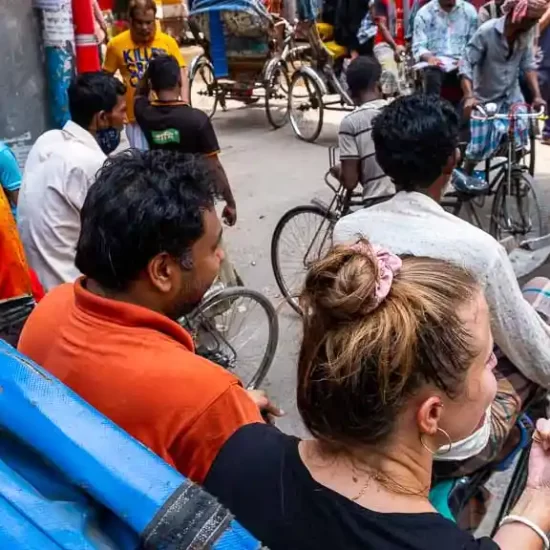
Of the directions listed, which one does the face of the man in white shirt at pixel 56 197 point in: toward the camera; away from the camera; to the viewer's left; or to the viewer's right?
to the viewer's right

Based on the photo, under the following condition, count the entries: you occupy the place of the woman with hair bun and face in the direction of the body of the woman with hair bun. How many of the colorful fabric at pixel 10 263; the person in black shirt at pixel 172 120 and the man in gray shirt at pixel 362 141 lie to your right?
0

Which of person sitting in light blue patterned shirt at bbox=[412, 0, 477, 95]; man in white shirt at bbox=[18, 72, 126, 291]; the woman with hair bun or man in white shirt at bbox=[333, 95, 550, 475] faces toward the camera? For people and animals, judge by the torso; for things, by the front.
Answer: the person sitting in light blue patterned shirt

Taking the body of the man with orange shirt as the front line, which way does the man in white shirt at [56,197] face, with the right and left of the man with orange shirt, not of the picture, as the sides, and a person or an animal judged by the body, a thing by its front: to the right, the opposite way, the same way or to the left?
the same way

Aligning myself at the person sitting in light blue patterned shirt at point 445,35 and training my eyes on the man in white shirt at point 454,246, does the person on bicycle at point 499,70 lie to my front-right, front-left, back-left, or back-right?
front-left

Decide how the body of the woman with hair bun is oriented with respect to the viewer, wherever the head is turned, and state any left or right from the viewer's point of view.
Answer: facing away from the viewer and to the right of the viewer

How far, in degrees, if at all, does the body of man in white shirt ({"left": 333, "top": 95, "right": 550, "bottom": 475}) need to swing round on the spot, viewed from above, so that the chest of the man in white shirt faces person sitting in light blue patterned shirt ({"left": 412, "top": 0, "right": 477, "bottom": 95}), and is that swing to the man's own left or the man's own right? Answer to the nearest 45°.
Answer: approximately 45° to the man's own left

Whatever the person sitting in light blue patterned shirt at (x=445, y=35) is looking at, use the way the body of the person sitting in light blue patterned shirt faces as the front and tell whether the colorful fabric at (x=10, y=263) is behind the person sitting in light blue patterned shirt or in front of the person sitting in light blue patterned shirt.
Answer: in front

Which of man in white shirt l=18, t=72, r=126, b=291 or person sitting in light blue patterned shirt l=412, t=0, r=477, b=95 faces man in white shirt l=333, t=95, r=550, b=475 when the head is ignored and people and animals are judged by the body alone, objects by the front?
the person sitting in light blue patterned shirt

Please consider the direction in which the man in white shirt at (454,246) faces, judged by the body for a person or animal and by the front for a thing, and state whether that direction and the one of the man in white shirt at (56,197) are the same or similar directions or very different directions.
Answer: same or similar directions

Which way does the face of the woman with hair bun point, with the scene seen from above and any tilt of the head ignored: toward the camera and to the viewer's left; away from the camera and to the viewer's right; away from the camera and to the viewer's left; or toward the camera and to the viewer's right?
away from the camera and to the viewer's right

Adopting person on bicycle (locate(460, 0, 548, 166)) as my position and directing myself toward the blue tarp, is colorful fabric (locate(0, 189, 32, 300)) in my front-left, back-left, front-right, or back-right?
front-right

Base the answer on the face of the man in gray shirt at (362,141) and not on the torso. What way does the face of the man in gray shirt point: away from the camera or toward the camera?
away from the camera

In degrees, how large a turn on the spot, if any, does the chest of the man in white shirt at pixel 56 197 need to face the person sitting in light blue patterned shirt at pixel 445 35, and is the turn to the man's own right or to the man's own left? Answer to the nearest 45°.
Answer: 0° — they already face them

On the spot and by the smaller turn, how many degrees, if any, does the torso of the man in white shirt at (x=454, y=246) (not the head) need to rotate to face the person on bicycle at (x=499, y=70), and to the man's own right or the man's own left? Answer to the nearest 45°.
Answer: approximately 45° to the man's own left

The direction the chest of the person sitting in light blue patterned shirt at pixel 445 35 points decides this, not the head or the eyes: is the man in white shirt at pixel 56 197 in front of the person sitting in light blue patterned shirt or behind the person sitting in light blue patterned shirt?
in front

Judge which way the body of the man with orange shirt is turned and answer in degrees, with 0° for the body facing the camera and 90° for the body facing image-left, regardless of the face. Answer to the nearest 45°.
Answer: approximately 225°

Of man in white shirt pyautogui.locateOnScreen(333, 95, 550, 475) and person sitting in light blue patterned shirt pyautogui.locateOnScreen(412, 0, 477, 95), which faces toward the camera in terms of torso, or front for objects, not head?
the person sitting in light blue patterned shirt

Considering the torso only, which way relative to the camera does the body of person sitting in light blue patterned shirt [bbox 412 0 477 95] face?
toward the camera

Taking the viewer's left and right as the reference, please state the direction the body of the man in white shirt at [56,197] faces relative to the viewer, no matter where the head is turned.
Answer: facing away from the viewer and to the right of the viewer
